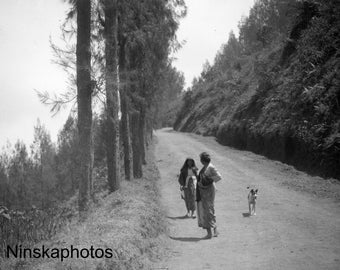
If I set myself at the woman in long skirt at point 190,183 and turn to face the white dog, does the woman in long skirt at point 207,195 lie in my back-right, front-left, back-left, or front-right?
front-right

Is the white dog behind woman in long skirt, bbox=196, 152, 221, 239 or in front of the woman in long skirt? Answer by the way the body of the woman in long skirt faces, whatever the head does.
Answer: behind

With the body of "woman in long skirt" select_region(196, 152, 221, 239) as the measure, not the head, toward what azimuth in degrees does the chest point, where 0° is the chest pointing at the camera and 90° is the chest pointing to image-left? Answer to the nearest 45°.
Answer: approximately 45°

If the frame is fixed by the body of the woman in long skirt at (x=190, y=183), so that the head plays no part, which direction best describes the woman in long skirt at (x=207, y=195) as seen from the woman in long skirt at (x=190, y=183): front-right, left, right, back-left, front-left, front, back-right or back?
front

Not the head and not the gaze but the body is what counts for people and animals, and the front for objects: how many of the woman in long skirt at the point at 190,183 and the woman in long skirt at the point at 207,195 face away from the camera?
0

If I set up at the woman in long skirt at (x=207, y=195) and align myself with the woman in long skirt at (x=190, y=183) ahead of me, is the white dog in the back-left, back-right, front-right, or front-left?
front-right

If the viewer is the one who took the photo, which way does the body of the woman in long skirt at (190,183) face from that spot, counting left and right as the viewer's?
facing the viewer

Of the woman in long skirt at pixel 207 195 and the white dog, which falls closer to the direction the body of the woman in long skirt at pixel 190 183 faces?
the woman in long skirt
